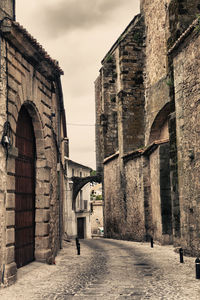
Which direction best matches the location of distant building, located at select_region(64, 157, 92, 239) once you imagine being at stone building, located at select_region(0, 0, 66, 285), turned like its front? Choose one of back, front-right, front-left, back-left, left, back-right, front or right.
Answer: left

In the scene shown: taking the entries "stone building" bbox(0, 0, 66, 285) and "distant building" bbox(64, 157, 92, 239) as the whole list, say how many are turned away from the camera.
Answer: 0

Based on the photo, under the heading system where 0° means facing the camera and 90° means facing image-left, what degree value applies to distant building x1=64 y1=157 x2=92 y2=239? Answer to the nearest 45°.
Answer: approximately 315°

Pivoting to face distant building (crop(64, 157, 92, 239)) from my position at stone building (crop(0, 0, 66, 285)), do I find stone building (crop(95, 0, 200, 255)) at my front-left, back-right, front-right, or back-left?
front-right

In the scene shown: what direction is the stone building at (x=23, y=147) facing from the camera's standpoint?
to the viewer's right

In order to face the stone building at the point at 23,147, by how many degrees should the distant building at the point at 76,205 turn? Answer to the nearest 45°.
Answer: approximately 45° to its right
